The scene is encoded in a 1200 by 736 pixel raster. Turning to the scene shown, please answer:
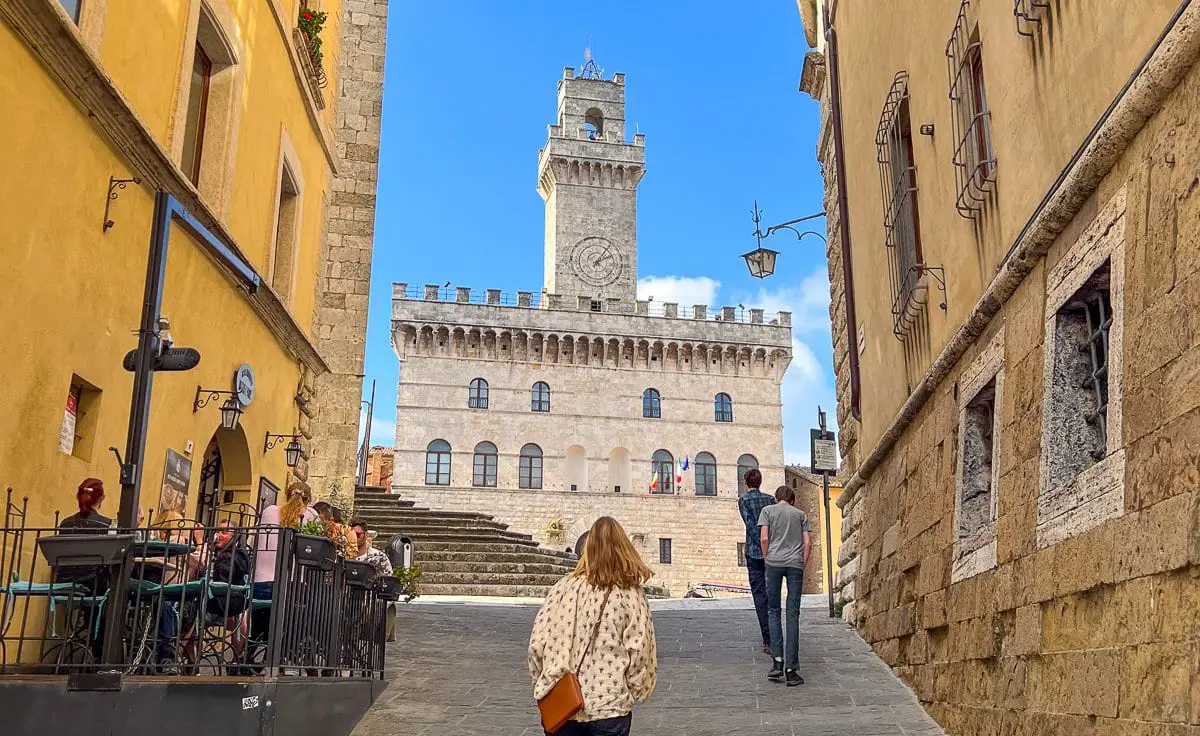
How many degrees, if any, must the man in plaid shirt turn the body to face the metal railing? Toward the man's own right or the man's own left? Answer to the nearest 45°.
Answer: approximately 135° to the man's own left

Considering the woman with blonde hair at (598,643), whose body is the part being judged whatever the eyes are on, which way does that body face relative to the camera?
away from the camera

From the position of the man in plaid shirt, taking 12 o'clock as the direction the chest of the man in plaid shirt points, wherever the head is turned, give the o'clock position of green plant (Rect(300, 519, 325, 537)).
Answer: The green plant is roughly at 8 o'clock from the man in plaid shirt.

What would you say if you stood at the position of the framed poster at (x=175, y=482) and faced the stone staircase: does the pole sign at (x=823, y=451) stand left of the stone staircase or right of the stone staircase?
right

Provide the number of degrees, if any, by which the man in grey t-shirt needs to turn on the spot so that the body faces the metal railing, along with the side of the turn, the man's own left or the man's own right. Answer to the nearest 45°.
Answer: approximately 135° to the man's own left

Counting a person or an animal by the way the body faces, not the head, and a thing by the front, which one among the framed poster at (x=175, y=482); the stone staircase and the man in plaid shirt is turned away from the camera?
the man in plaid shirt

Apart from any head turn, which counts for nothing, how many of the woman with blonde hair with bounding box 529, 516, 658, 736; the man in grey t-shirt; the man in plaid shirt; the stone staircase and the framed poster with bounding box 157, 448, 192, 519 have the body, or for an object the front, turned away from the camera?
3

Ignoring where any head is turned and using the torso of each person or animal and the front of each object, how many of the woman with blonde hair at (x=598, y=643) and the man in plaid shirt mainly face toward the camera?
0

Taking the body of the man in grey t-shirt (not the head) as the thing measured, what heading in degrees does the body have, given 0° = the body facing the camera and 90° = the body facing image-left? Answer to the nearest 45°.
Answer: approximately 180°

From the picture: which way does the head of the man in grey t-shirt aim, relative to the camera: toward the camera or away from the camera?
away from the camera

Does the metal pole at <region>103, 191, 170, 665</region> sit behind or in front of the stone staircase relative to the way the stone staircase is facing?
in front

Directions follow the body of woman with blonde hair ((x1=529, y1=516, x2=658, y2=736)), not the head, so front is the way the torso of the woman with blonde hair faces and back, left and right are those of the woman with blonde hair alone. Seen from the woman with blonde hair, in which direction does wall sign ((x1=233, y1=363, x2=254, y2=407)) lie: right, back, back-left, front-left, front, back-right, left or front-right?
front-left

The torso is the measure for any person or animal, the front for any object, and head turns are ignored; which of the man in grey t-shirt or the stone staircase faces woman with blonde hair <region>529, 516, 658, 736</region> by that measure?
the stone staircase

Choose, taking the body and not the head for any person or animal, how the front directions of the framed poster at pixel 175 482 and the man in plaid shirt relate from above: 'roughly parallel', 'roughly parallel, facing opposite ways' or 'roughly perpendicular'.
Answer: roughly perpendicular
